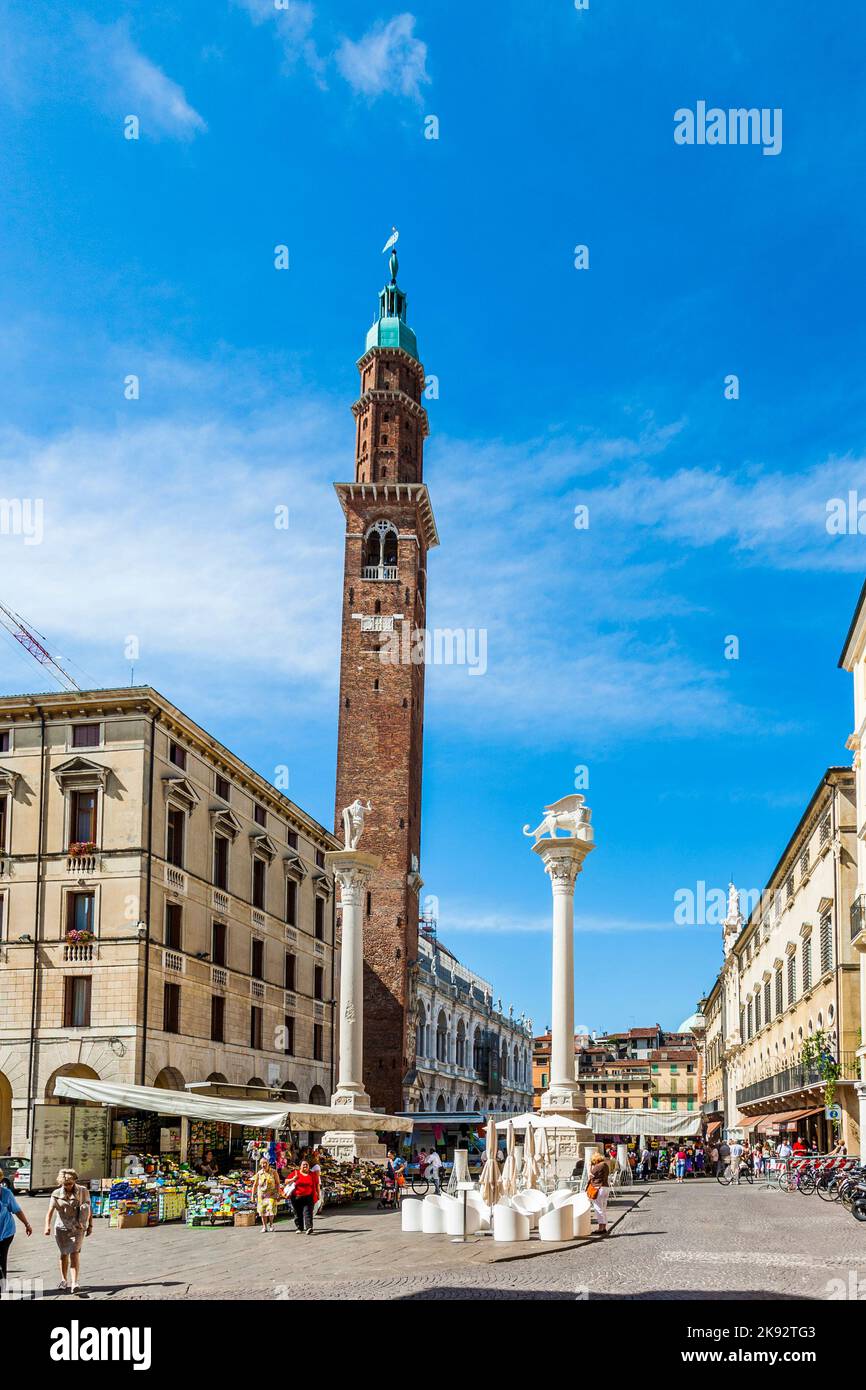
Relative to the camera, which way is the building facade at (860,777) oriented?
to the viewer's left

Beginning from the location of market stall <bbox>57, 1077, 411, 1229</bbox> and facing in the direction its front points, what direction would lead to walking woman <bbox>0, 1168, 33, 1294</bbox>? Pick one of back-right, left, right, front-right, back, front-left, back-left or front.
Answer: front

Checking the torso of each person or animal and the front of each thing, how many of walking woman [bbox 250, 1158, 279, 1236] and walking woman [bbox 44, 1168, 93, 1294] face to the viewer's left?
0

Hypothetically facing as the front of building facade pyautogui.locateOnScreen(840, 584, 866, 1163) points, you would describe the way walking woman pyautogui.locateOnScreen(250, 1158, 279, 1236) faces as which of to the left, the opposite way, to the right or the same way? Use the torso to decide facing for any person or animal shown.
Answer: to the left

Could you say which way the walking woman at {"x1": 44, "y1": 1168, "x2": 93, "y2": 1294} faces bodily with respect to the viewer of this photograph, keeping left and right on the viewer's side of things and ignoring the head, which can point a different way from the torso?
facing the viewer

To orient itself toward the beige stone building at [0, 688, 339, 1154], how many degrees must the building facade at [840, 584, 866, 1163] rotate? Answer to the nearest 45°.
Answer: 0° — it already faces it

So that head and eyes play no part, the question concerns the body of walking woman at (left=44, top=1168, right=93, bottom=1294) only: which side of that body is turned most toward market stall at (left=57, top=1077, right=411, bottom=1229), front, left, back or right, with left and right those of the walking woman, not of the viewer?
back

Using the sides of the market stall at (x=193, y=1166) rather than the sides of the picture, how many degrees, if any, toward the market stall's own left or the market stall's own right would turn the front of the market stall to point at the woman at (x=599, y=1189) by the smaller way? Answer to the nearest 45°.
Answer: approximately 45° to the market stall's own left

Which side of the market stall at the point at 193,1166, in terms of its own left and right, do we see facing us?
front

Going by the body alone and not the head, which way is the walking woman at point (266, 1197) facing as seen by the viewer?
toward the camera

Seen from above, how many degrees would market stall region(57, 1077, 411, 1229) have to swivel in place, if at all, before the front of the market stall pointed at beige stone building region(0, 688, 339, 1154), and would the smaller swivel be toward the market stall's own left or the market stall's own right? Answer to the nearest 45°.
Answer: approximately 180°
